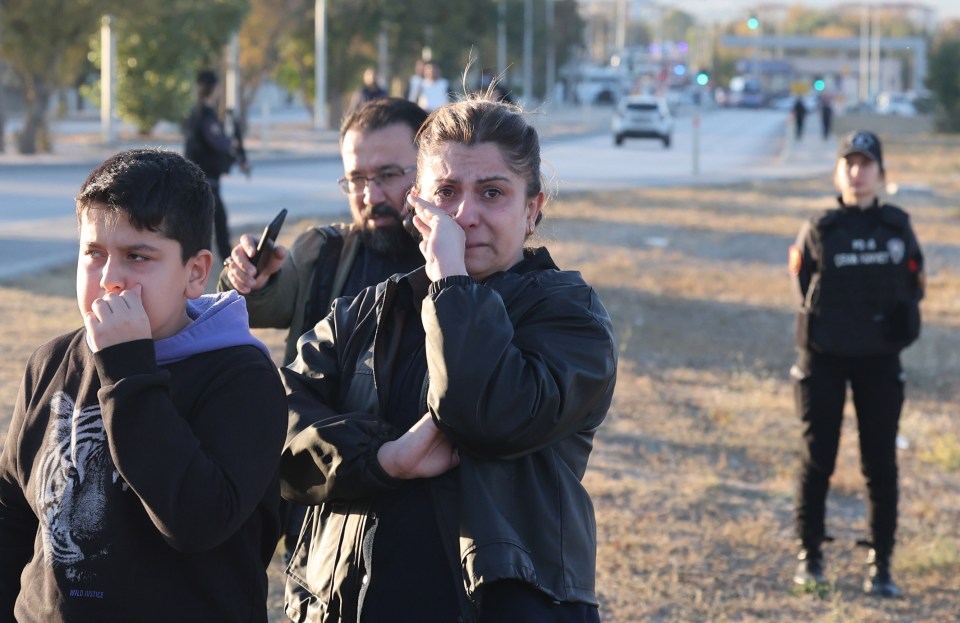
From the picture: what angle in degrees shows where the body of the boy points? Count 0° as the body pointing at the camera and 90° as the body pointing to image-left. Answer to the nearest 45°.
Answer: approximately 45°

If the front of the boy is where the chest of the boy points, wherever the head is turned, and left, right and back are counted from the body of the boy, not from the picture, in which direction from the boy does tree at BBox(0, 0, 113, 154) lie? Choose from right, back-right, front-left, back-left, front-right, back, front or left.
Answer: back-right

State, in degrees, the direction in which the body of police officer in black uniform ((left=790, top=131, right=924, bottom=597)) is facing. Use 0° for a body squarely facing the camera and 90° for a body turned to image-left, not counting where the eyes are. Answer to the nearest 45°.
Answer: approximately 0°

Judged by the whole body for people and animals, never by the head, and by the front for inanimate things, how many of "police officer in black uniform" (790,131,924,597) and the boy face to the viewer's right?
0

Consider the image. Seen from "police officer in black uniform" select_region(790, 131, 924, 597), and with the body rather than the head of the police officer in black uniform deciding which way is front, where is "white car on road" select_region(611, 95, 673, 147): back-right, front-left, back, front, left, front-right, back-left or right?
back

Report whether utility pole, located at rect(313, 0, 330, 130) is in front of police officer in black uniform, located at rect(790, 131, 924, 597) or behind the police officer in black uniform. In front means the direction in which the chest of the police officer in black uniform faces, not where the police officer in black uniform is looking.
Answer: behind

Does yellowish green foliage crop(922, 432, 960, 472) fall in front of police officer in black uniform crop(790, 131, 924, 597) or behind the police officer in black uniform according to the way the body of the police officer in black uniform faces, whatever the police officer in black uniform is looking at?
behind

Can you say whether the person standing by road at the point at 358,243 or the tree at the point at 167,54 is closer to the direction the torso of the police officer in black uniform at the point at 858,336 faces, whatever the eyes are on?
the person standing by road

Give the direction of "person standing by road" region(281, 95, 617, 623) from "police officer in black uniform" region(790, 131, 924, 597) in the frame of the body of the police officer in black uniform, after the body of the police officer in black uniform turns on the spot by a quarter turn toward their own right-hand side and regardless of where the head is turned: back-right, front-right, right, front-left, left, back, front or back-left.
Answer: left

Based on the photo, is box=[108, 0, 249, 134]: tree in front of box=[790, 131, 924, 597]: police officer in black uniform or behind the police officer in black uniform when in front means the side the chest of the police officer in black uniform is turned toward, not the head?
behind
